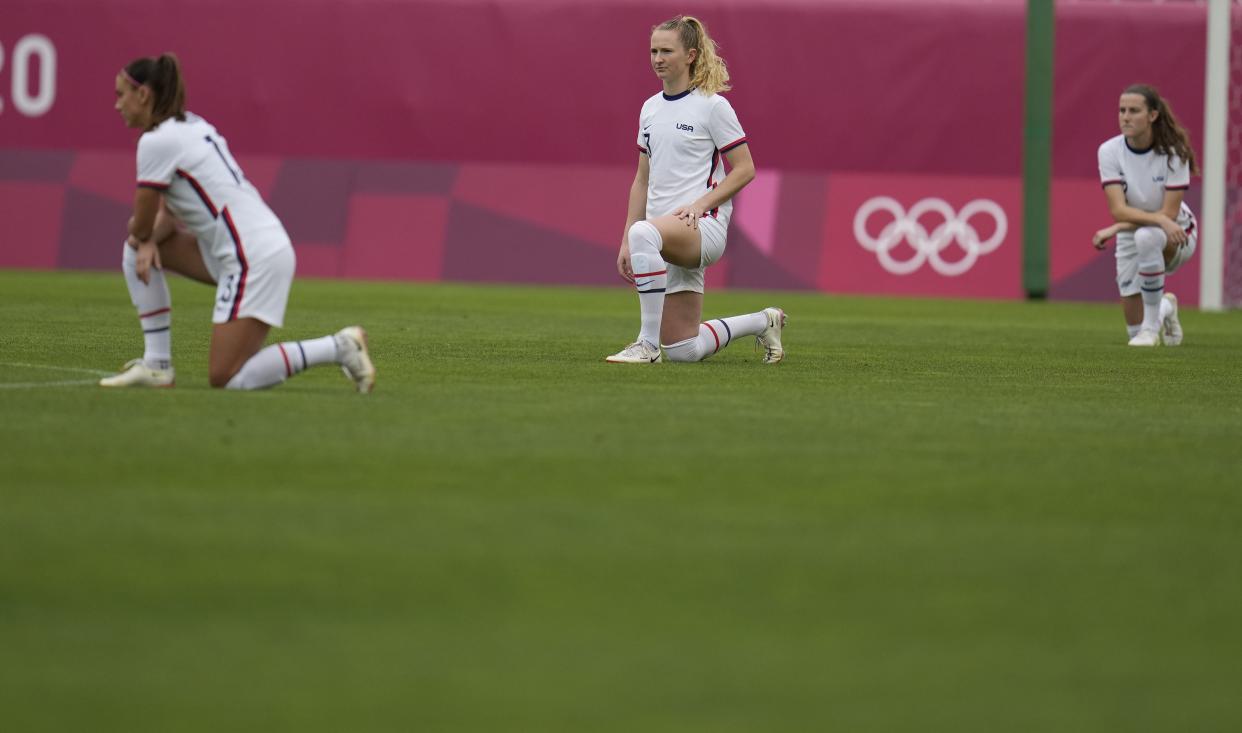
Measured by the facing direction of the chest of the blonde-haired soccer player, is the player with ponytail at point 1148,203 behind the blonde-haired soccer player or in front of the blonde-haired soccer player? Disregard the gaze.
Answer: behind

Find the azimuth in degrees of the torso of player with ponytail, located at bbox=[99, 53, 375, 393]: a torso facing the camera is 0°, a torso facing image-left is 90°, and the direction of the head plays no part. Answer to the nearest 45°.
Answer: approximately 90°

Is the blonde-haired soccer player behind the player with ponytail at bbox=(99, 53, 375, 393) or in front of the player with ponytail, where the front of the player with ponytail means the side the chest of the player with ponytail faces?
behind

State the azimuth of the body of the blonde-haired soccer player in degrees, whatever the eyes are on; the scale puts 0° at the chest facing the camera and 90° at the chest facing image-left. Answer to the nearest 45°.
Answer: approximately 45°
